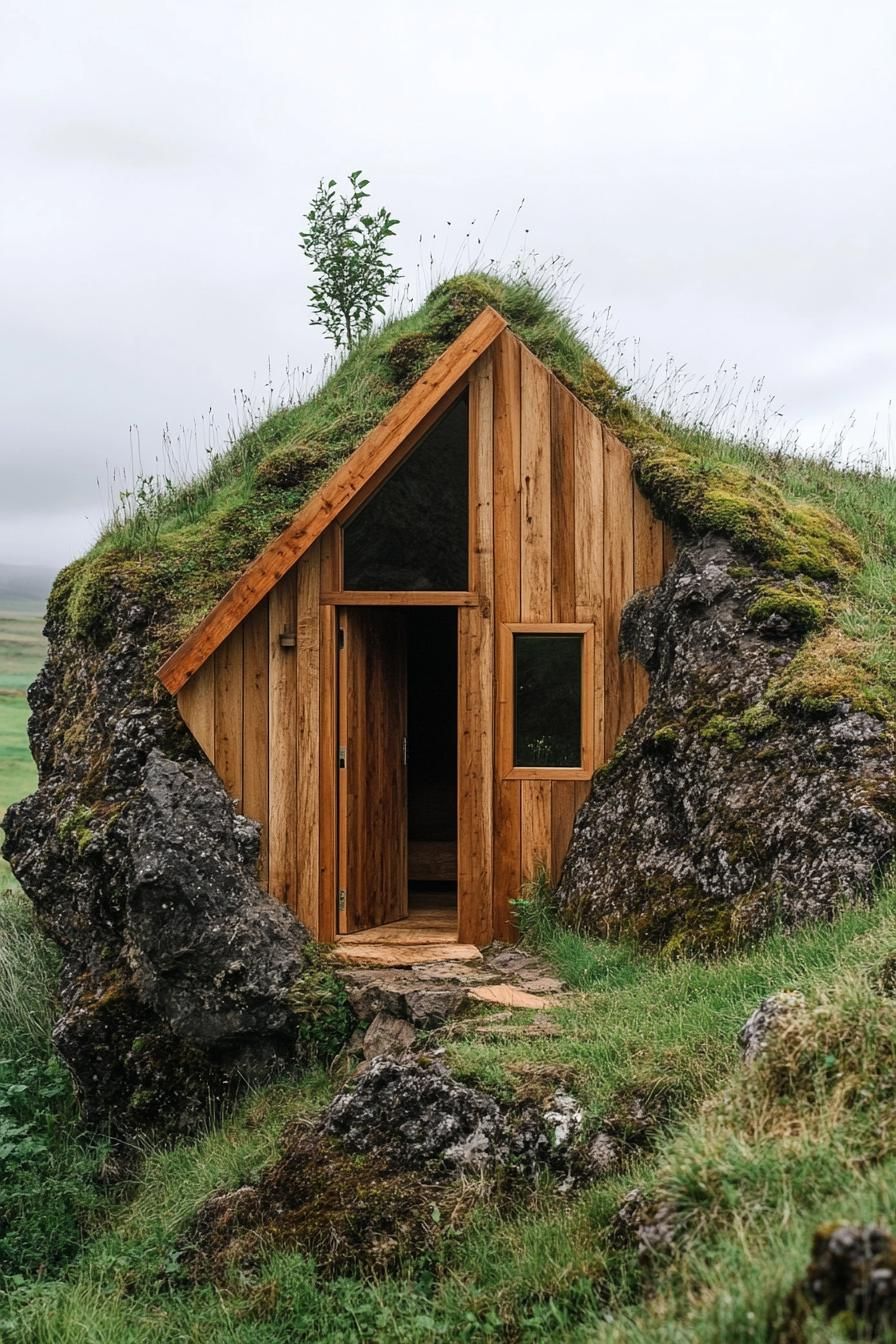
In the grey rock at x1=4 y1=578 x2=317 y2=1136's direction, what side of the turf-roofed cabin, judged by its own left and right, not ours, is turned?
right

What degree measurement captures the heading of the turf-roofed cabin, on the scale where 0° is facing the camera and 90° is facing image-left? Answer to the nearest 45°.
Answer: approximately 0°

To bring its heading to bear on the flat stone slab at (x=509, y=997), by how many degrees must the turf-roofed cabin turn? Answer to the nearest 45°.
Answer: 0° — it already faces it

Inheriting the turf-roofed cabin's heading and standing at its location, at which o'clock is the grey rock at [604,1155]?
The grey rock is roughly at 12 o'clock from the turf-roofed cabin.

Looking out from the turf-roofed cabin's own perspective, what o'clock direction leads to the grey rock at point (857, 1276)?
The grey rock is roughly at 12 o'clock from the turf-roofed cabin.
